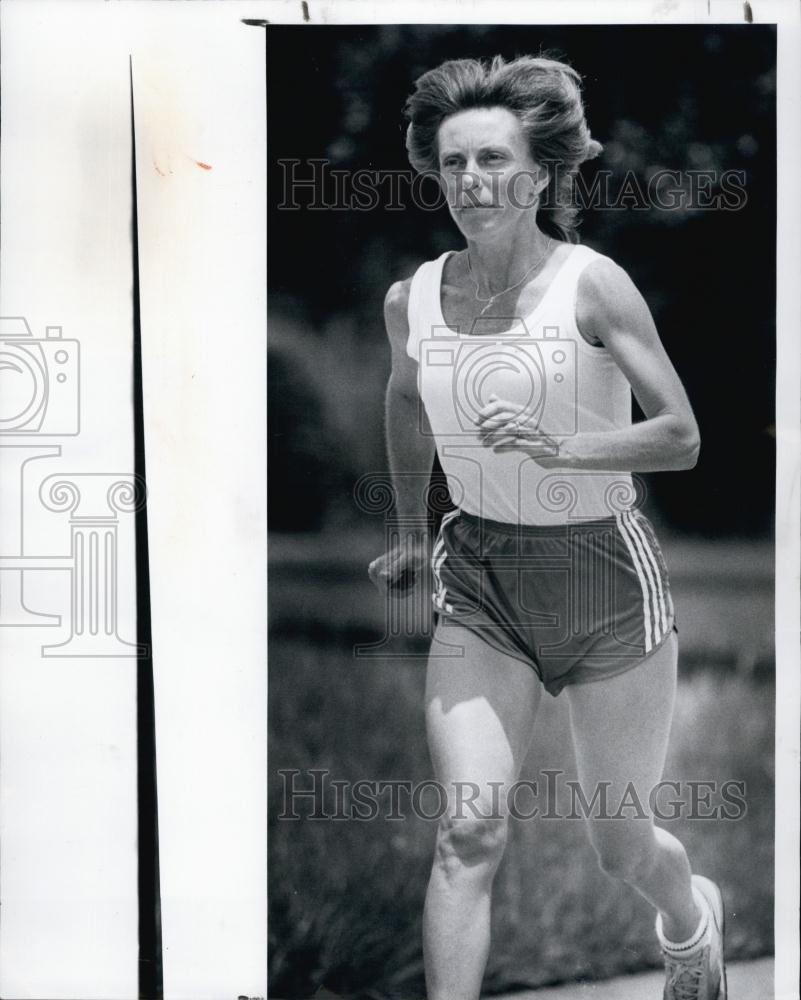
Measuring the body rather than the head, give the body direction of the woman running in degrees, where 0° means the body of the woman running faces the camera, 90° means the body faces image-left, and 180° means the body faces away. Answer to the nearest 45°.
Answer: approximately 45°
